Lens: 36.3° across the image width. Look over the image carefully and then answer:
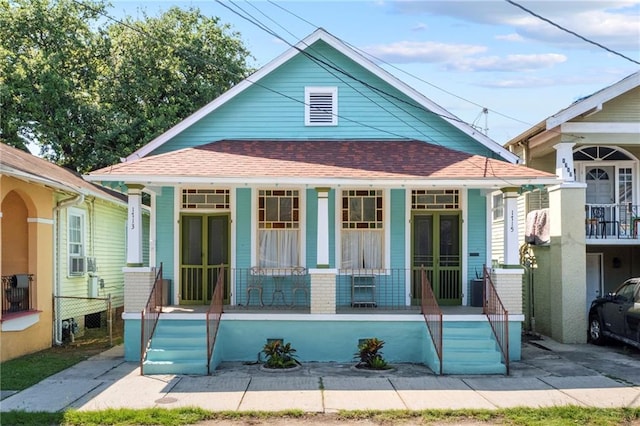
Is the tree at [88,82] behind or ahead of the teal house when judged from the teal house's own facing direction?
behind

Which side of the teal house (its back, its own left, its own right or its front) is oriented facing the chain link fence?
right

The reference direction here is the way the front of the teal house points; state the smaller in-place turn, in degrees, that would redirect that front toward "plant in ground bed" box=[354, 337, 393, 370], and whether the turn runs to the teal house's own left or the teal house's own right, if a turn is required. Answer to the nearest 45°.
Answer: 0° — it already faces it

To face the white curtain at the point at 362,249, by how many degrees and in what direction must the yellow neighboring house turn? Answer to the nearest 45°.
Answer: approximately 135° to its left

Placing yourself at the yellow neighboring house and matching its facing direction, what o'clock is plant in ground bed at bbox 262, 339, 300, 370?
The plant in ground bed is roughly at 9 o'clock from the yellow neighboring house.

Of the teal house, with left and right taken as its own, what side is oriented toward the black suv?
left

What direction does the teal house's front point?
toward the camera

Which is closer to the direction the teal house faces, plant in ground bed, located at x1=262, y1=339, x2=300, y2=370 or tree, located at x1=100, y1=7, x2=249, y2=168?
the plant in ground bed

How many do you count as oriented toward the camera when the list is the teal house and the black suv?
1

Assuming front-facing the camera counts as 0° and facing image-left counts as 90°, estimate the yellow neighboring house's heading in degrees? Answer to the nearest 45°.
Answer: approximately 45°
